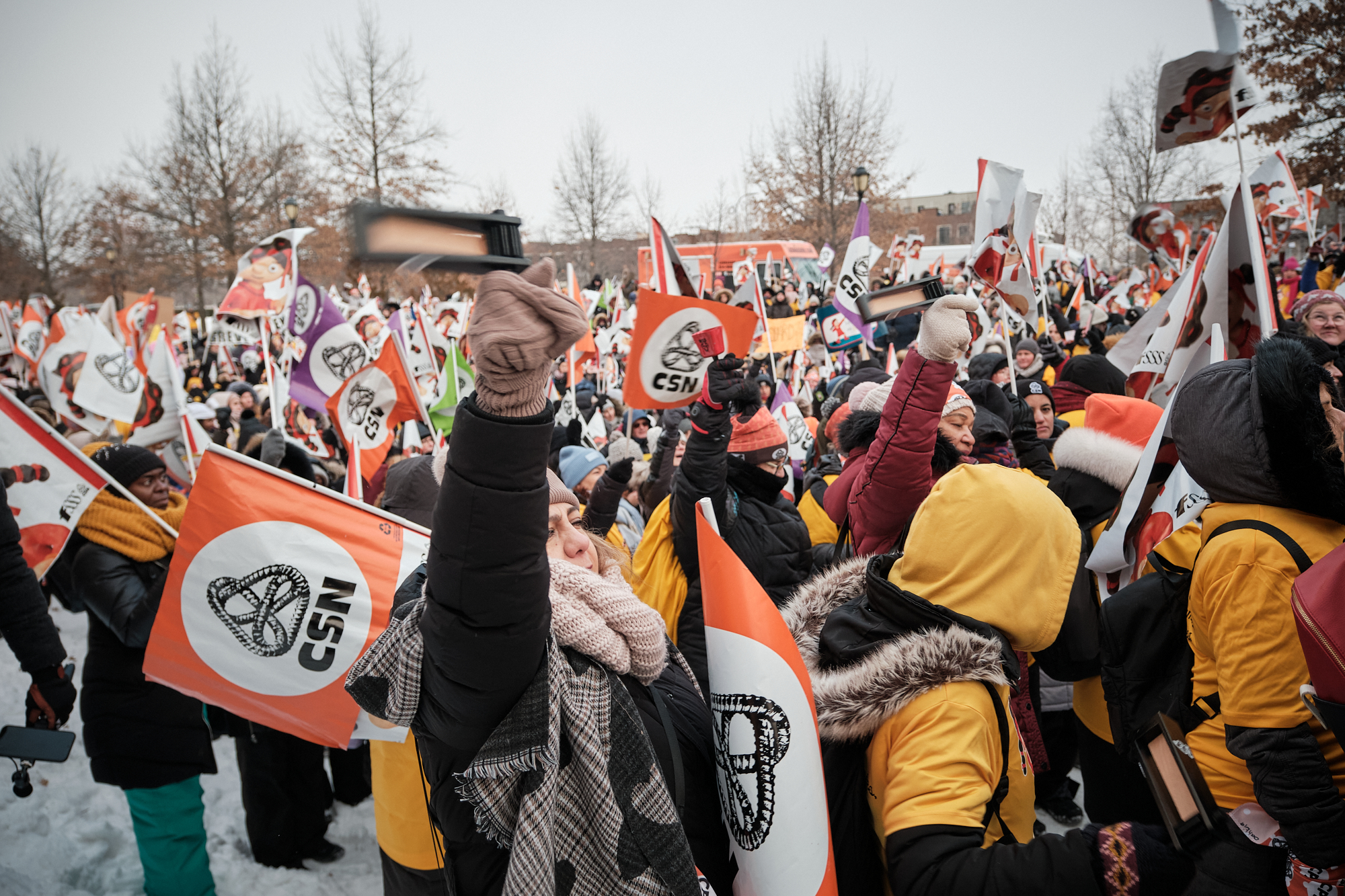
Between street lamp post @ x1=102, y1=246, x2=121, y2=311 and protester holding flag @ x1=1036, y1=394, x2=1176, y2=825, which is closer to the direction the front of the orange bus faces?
the protester holding flag

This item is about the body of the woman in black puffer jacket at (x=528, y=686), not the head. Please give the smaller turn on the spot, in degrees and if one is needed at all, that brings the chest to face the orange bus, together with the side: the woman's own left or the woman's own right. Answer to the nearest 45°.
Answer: approximately 135° to the woman's own left

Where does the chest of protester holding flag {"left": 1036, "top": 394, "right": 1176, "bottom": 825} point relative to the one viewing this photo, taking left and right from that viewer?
facing away from the viewer

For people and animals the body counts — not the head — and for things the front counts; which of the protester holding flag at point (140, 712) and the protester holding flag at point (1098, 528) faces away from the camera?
the protester holding flag at point (1098, 528)

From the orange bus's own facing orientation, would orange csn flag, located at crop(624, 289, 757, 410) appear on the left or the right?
on its right

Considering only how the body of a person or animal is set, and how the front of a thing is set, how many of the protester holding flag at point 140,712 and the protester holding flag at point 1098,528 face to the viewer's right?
1
